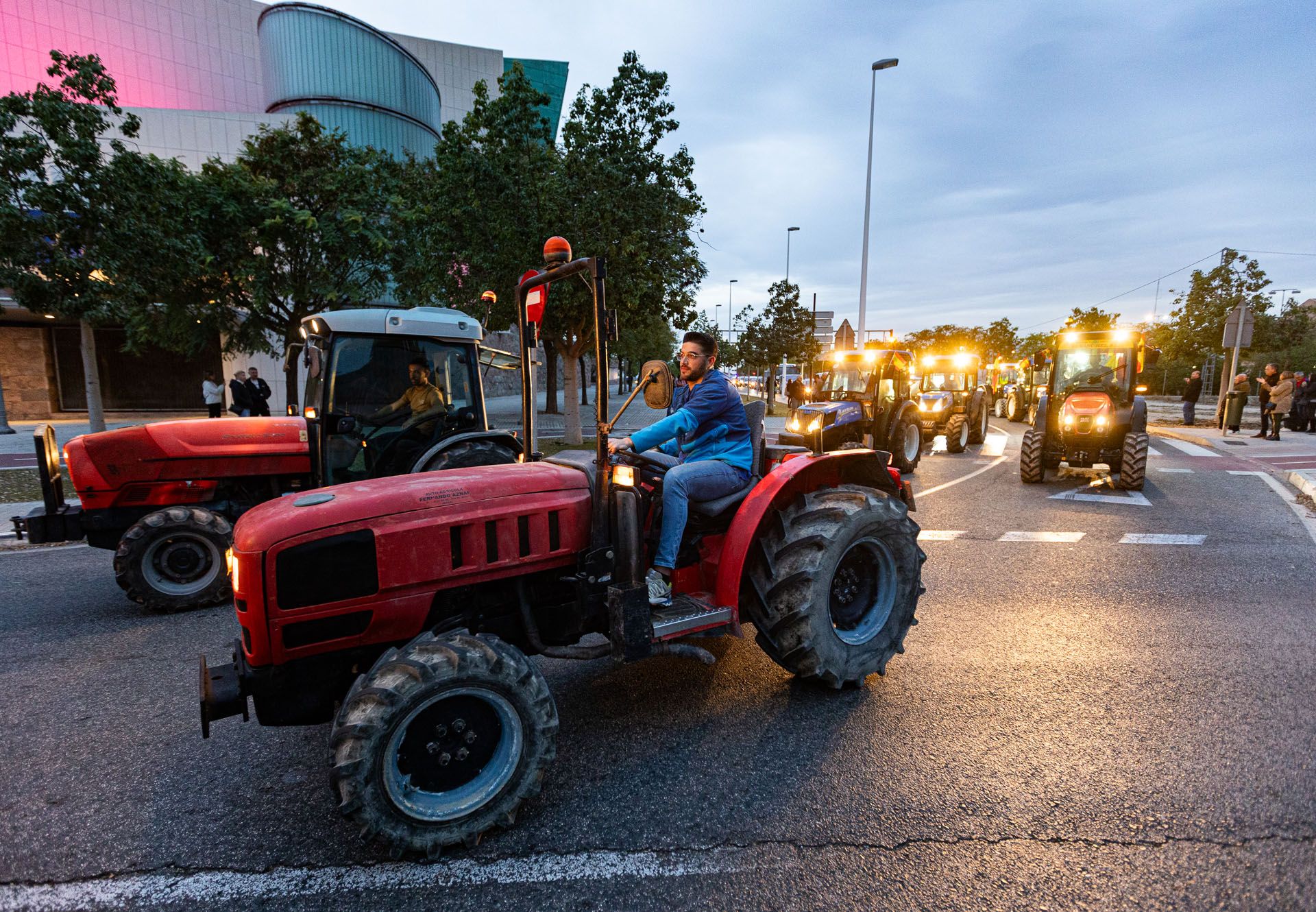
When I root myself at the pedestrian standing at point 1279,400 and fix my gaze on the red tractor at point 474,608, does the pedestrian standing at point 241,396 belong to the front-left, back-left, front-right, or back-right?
front-right

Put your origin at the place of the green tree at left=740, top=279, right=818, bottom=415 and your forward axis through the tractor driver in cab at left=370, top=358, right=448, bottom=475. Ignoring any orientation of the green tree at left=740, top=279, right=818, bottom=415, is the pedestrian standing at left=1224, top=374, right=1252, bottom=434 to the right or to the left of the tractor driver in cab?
left

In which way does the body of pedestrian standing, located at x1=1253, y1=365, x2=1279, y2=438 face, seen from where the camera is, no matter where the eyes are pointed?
to the viewer's left

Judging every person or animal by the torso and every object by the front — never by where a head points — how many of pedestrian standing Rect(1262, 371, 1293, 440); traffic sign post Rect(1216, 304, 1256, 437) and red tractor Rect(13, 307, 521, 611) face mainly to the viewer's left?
2

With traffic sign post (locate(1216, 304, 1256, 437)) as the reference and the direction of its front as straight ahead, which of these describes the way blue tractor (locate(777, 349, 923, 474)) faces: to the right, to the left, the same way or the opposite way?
the opposite way

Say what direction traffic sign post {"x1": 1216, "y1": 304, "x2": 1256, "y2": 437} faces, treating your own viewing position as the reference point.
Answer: facing away from the viewer

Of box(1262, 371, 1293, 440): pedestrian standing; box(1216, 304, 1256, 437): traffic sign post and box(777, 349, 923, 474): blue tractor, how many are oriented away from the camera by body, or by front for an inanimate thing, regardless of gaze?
1

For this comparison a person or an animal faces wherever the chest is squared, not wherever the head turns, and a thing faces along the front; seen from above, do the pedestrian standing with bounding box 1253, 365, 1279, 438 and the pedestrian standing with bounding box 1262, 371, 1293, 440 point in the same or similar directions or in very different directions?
same or similar directions

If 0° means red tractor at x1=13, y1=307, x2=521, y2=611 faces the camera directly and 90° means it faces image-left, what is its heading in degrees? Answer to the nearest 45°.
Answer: approximately 90°

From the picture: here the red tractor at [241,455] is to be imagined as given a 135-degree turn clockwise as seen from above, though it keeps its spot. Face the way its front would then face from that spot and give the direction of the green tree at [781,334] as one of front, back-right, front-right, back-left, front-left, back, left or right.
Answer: front

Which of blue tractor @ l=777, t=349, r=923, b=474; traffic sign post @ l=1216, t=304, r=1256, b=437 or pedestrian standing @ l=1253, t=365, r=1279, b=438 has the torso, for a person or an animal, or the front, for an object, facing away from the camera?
the traffic sign post

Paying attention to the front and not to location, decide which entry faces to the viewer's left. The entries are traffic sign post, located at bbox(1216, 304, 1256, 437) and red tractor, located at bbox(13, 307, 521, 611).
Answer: the red tractor

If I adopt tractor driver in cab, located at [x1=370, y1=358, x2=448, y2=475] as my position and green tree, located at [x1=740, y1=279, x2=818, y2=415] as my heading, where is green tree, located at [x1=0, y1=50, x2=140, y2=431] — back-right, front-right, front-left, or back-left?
front-left

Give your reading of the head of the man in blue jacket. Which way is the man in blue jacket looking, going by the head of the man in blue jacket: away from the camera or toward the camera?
toward the camera

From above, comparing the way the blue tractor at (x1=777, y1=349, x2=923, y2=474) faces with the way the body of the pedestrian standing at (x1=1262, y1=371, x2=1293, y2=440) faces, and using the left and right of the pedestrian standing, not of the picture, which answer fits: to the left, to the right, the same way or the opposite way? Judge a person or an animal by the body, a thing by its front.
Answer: to the left

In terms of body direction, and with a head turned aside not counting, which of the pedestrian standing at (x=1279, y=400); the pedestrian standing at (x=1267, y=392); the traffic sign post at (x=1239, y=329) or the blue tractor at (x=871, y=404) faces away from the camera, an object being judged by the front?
the traffic sign post
